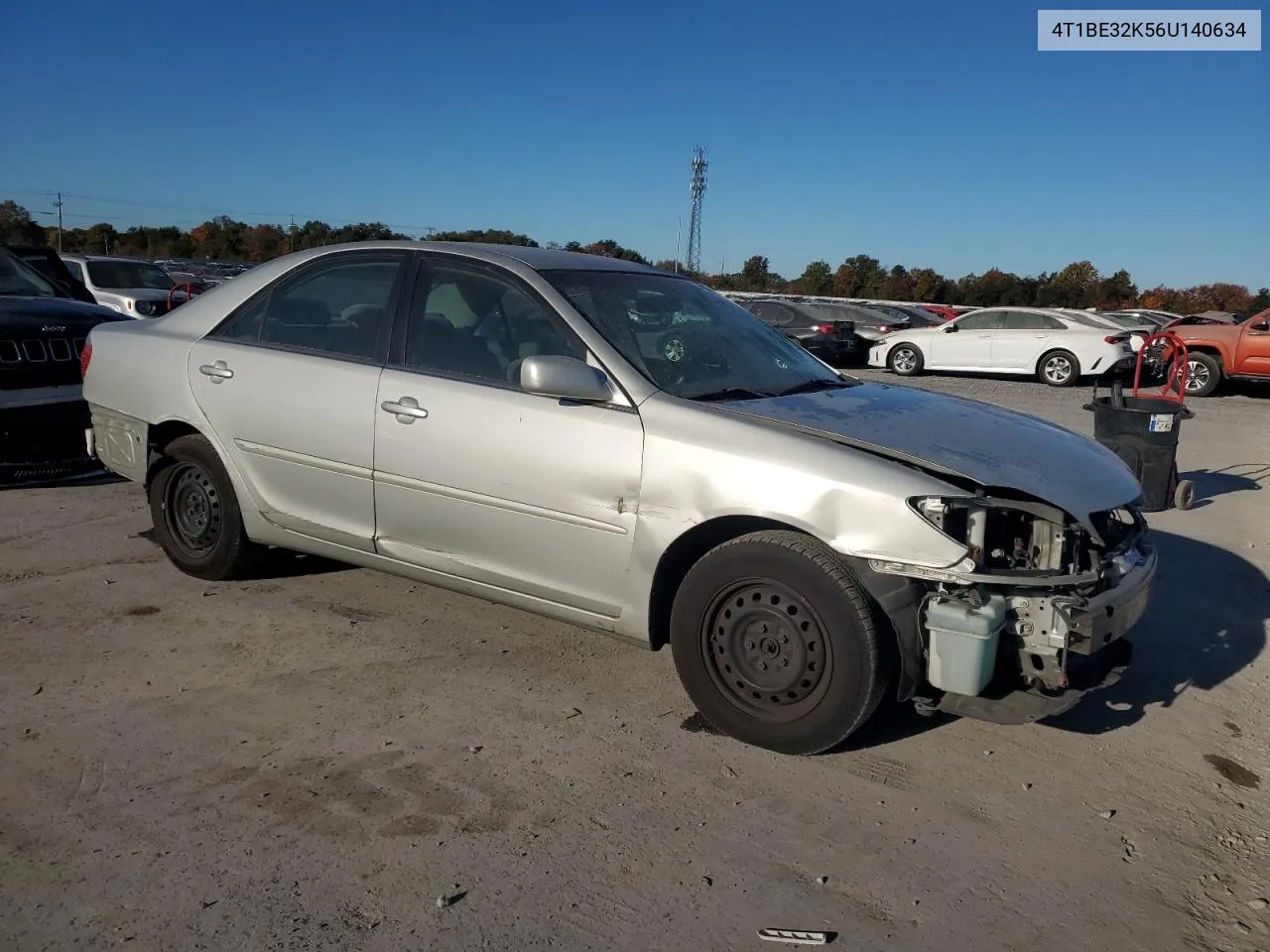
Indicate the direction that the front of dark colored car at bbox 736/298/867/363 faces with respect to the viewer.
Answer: facing away from the viewer and to the left of the viewer

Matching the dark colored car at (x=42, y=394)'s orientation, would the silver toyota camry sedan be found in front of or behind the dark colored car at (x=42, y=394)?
in front

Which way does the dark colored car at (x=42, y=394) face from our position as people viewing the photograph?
facing the viewer and to the right of the viewer

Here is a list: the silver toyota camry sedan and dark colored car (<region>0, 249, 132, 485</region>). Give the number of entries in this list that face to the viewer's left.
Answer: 0

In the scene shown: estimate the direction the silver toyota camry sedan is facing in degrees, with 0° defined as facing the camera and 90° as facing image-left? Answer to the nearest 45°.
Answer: approximately 315°

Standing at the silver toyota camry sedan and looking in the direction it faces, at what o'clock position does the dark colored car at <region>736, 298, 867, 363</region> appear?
The dark colored car is roughly at 8 o'clock from the silver toyota camry sedan.

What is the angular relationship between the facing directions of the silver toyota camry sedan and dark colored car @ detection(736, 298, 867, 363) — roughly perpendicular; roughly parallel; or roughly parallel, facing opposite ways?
roughly parallel, facing opposite ways

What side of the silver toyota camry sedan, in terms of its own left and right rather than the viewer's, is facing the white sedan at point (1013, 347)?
left

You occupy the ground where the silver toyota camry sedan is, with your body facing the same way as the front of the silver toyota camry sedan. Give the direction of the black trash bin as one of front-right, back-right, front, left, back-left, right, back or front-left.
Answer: left

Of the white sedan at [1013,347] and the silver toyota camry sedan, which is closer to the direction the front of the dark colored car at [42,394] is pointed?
the silver toyota camry sedan
